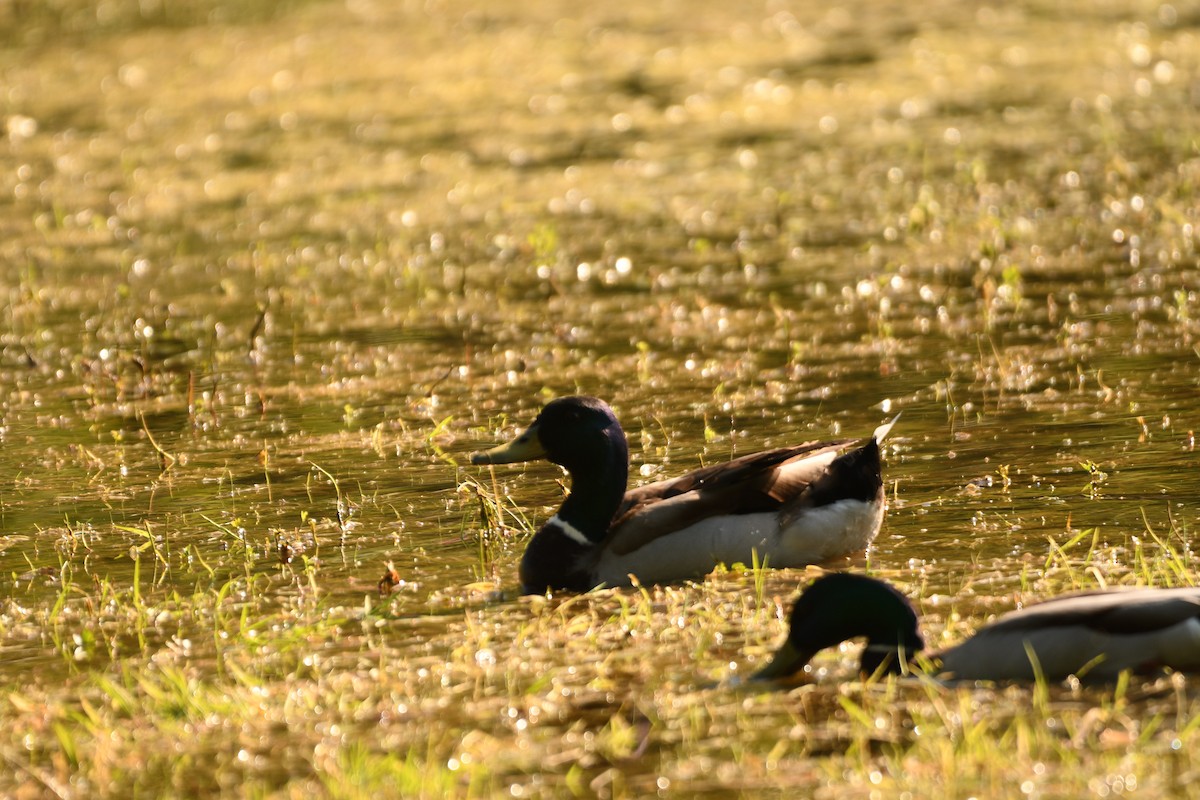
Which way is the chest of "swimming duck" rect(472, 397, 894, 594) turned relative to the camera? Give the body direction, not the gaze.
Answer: to the viewer's left

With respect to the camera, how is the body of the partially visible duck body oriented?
to the viewer's left

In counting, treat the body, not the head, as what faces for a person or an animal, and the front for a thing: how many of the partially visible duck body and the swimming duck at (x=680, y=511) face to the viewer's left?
2

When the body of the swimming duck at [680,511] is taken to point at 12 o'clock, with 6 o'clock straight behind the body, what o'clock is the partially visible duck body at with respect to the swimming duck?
The partially visible duck body is roughly at 8 o'clock from the swimming duck.

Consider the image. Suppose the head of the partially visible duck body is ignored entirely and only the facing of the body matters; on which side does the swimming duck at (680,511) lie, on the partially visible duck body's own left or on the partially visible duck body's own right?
on the partially visible duck body's own right
